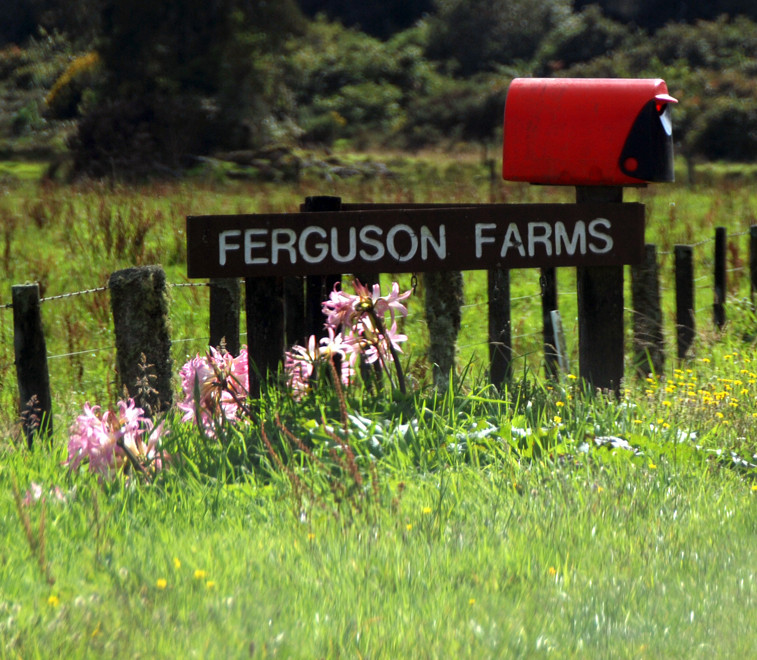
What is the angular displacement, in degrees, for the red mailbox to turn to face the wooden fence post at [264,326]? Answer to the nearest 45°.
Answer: approximately 180°

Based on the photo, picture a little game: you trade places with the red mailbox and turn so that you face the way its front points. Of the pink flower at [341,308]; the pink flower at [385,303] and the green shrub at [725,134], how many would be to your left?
1

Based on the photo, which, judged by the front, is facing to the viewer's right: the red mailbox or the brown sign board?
the red mailbox

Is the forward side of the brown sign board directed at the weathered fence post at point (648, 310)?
no

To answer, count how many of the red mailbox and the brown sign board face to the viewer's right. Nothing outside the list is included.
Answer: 1

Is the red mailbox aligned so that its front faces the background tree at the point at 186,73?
no

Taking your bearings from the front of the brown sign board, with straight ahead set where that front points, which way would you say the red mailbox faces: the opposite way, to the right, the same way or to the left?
to the left

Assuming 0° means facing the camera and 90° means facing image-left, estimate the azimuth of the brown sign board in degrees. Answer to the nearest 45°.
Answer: approximately 0°

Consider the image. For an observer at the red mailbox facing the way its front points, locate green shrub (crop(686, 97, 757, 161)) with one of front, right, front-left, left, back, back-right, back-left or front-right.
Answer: left

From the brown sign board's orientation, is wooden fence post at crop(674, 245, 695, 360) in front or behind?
behind

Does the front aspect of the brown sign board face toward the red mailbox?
no

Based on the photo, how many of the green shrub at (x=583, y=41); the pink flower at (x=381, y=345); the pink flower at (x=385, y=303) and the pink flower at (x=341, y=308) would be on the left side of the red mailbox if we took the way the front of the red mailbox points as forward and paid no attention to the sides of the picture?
1

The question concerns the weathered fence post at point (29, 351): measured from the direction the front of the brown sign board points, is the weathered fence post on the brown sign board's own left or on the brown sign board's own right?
on the brown sign board's own right

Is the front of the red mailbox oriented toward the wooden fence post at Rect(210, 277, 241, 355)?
no

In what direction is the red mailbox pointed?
to the viewer's right

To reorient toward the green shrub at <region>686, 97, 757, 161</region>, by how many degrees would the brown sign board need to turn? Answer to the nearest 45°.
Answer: approximately 180°
